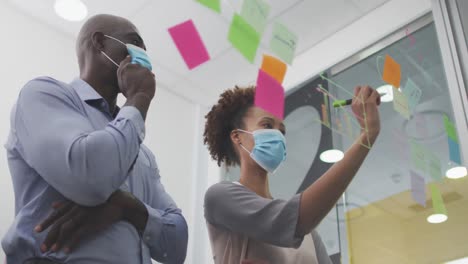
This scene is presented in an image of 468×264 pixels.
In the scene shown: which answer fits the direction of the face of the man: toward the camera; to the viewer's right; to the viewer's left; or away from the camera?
to the viewer's right

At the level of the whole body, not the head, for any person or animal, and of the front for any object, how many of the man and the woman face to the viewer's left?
0

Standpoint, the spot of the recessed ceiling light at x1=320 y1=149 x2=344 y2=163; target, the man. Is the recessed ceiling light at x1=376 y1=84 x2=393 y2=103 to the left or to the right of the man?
left

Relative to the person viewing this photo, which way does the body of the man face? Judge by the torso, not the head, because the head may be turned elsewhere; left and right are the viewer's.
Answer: facing the viewer and to the right of the viewer

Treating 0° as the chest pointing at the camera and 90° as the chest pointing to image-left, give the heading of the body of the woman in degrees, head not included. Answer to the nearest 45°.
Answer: approximately 315°

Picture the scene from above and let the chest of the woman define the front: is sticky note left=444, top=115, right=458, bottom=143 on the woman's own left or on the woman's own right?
on the woman's own left

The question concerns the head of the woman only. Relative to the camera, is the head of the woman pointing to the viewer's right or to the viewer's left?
to the viewer's right

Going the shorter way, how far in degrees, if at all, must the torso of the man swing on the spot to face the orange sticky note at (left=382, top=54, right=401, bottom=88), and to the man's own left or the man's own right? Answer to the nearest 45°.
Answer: approximately 45° to the man's own left
